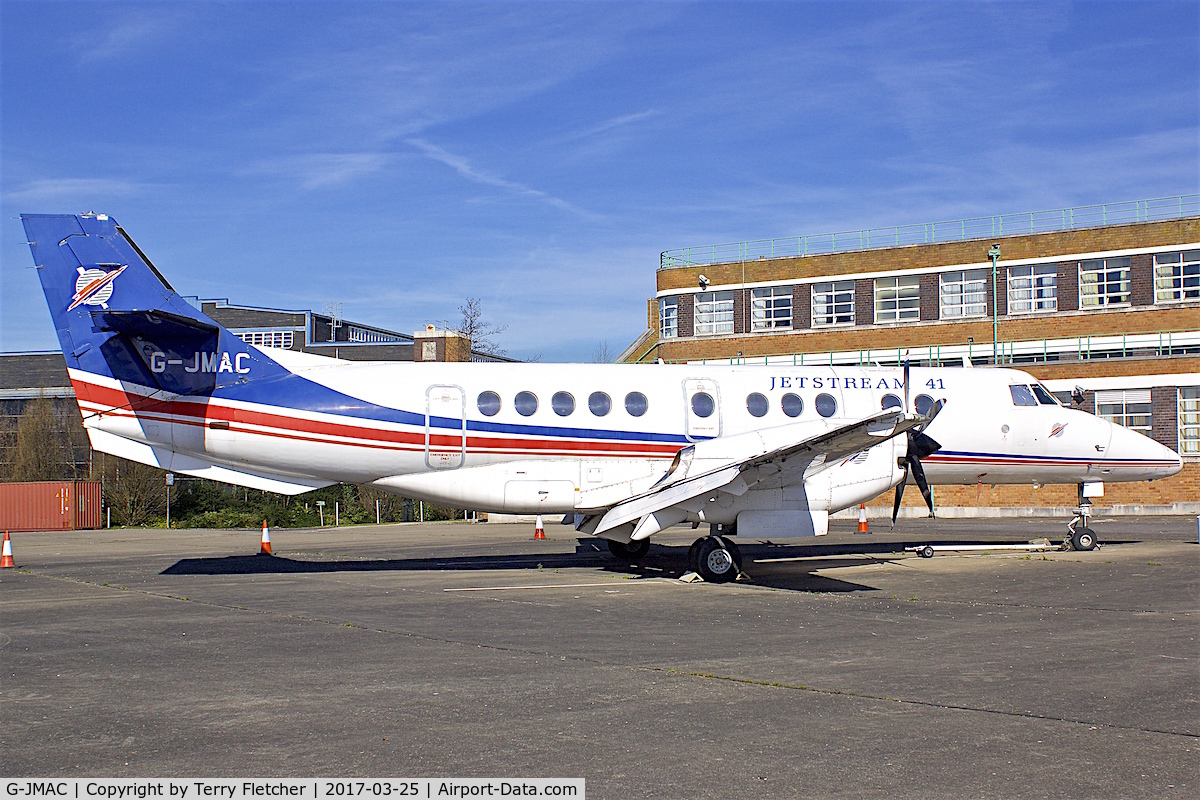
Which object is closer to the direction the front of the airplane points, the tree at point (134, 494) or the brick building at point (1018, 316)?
the brick building

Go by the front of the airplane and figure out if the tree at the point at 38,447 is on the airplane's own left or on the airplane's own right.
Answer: on the airplane's own left

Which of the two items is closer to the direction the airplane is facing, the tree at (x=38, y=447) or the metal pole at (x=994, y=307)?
the metal pole

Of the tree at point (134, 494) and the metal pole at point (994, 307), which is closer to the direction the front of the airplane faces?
the metal pole

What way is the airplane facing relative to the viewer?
to the viewer's right

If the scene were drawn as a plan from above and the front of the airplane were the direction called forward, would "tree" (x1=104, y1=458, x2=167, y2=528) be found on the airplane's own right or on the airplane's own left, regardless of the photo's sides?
on the airplane's own left
